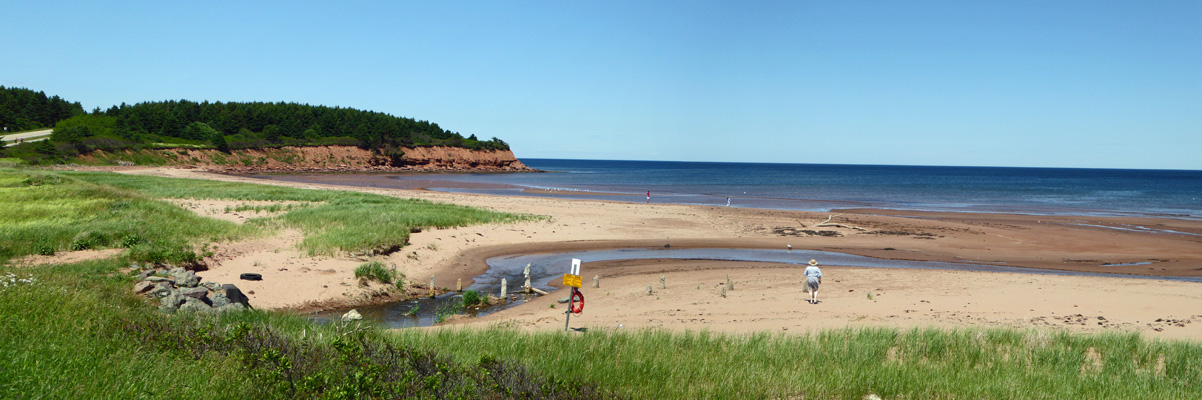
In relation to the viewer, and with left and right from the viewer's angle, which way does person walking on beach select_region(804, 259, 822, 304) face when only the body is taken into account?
facing away from the viewer

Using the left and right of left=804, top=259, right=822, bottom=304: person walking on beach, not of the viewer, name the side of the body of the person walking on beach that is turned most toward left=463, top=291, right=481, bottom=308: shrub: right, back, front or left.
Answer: left

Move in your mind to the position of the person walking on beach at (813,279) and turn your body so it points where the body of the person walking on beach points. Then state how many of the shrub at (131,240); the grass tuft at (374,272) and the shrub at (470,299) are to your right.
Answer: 0

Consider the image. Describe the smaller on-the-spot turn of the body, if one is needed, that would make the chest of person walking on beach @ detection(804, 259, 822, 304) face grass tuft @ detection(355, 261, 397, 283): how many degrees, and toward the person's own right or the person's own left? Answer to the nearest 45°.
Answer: approximately 90° to the person's own left

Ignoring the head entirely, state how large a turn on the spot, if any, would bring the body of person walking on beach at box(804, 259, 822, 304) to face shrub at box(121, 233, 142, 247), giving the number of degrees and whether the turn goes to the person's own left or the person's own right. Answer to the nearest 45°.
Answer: approximately 90° to the person's own left
